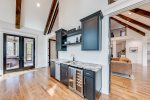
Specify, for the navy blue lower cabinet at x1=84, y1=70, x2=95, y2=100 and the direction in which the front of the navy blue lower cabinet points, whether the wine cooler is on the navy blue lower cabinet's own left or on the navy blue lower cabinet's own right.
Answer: on the navy blue lower cabinet's own right

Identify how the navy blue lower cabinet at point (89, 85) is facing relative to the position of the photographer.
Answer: facing the viewer and to the left of the viewer

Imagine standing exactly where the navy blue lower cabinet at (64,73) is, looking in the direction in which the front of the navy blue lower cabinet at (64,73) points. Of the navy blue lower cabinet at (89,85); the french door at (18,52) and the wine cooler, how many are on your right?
1

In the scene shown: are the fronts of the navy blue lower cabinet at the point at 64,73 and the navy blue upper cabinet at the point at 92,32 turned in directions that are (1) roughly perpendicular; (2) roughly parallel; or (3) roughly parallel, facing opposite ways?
roughly parallel

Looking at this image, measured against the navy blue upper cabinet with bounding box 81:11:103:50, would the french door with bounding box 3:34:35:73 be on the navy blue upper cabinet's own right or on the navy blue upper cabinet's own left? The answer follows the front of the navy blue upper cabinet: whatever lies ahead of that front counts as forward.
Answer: on the navy blue upper cabinet's own right

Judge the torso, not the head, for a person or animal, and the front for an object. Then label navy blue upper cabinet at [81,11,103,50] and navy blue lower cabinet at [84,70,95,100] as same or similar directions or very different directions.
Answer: same or similar directions

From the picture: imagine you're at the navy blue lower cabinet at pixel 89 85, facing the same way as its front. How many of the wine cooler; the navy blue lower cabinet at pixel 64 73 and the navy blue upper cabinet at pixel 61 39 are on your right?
3

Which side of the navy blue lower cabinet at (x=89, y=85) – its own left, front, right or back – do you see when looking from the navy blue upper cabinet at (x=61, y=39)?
right

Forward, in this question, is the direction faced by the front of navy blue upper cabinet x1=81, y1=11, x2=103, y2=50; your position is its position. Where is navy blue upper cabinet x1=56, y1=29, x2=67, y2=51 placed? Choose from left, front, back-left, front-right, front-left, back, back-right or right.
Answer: right

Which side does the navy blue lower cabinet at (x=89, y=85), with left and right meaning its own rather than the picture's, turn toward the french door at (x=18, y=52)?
right

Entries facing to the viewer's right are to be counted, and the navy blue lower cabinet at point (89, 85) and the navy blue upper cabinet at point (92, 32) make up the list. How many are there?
0

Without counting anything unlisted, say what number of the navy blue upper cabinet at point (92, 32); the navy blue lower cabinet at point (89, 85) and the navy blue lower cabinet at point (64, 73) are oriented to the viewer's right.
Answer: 0
